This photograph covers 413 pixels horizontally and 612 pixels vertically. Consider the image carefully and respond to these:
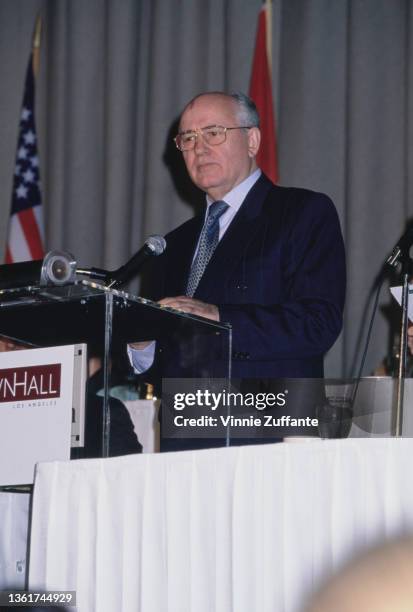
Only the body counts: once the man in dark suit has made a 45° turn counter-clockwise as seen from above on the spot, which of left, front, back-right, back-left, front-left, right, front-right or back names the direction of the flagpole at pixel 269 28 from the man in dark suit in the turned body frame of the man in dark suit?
back

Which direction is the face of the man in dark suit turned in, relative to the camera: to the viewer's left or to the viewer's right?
to the viewer's left

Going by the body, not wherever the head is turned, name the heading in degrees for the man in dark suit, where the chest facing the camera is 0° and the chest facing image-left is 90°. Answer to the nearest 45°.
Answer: approximately 45°

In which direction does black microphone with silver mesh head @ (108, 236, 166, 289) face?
to the viewer's right

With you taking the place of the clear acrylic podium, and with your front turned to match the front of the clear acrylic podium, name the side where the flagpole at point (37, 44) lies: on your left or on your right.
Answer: on your right

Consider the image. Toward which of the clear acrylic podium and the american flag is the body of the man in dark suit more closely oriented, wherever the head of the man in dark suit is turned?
the clear acrylic podium
